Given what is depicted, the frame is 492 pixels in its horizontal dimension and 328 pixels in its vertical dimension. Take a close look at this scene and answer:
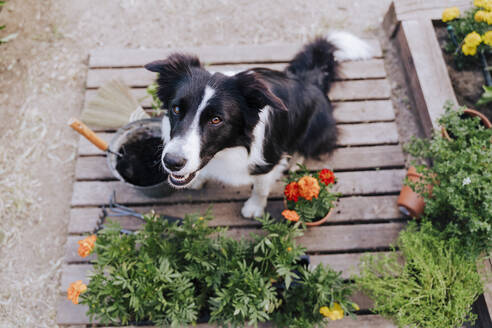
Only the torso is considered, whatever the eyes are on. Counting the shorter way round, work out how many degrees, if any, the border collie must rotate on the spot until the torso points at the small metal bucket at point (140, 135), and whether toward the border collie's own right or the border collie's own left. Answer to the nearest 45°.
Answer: approximately 90° to the border collie's own right

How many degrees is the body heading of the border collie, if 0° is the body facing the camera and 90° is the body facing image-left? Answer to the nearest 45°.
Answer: approximately 45°

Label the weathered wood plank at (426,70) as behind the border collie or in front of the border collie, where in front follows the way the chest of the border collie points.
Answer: behind

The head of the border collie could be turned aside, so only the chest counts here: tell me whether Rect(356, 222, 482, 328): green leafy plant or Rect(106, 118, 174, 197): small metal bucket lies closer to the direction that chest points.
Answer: the small metal bucket
